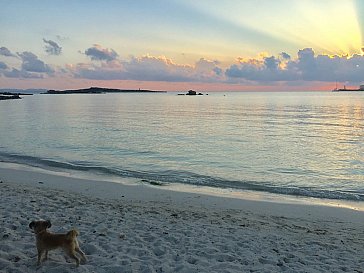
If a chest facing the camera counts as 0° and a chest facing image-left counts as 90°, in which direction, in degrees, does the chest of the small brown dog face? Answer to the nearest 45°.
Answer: approximately 90°
